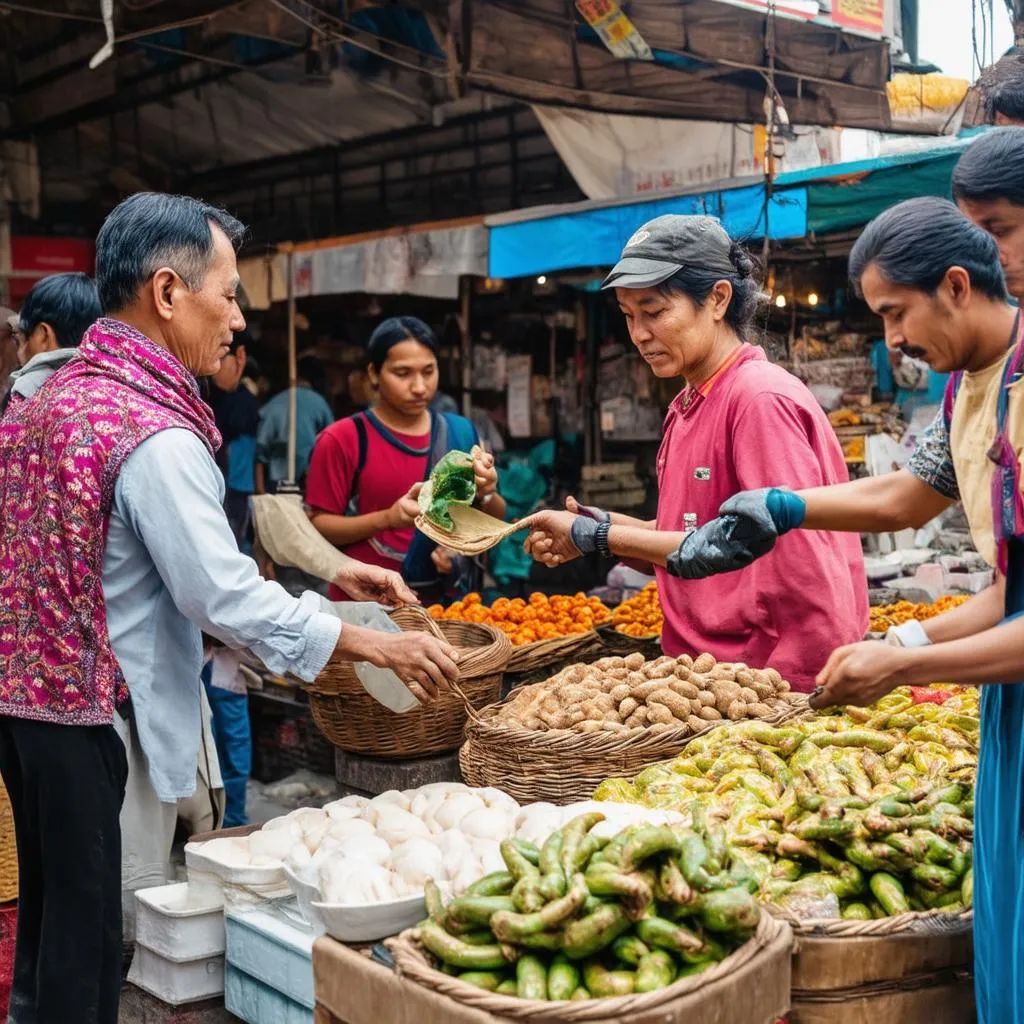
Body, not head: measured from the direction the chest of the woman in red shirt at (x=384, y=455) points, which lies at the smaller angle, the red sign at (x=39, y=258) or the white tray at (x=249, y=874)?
the white tray

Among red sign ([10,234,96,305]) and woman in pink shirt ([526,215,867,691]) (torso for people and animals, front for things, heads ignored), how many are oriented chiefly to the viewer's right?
0

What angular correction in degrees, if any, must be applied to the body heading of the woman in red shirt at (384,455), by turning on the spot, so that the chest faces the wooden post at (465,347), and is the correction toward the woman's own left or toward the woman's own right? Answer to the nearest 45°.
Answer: approximately 135° to the woman's own left

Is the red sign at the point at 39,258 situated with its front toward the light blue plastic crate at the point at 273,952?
yes

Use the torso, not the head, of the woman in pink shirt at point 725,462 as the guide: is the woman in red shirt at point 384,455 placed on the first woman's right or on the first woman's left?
on the first woman's right

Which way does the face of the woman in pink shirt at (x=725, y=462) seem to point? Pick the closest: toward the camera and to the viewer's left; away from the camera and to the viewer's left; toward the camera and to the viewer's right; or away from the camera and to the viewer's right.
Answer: toward the camera and to the viewer's left

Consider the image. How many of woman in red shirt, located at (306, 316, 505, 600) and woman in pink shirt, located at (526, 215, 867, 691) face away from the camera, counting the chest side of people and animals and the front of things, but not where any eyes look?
0

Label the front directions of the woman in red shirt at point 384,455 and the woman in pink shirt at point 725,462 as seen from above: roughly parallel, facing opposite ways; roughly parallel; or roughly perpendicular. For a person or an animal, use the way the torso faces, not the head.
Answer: roughly perpendicular

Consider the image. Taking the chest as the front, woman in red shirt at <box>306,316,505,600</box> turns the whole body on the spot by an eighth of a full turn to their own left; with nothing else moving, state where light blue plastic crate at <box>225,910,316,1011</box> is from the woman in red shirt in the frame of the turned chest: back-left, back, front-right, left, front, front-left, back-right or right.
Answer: right

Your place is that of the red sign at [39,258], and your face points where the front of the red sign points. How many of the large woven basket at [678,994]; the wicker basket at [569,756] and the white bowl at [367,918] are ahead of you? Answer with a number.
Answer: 3

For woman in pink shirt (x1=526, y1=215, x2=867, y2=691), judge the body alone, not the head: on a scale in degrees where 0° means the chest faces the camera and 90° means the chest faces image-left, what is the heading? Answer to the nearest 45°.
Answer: approximately 45°
